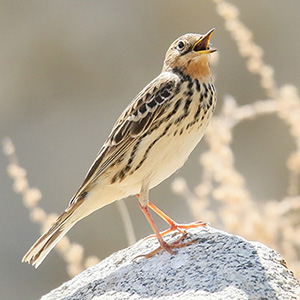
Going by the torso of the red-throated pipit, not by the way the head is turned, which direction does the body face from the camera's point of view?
to the viewer's right

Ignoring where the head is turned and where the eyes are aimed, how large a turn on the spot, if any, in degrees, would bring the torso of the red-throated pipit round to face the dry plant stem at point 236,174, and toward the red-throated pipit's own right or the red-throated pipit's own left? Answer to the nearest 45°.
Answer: approximately 45° to the red-throated pipit's own left
